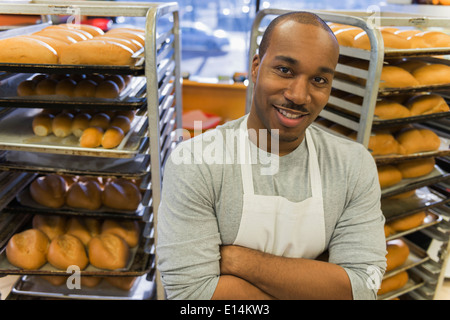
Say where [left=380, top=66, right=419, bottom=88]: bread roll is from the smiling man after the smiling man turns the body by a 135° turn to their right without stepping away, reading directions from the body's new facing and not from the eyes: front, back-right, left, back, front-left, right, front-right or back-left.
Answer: right

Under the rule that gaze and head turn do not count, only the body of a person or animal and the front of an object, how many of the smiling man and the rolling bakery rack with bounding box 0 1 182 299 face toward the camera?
2

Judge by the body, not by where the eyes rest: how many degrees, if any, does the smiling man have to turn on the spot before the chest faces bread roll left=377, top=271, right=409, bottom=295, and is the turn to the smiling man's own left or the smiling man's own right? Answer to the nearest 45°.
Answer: approximately 135° to the smiling man's own left

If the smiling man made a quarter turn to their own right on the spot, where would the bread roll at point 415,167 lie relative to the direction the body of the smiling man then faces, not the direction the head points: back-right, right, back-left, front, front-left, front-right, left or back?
back-right

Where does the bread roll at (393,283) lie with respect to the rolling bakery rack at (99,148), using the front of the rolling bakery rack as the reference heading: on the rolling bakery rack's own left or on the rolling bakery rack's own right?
on the rolling bakery rack's own left

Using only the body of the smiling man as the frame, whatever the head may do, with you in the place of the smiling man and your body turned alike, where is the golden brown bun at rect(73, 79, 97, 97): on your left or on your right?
on your right

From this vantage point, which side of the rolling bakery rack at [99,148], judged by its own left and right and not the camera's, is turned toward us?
front

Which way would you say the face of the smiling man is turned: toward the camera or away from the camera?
toward the camera

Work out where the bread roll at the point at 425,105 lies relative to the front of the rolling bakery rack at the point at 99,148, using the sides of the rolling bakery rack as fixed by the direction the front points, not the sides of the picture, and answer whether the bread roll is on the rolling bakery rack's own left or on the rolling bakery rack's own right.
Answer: on the rolling bakery rack's own left

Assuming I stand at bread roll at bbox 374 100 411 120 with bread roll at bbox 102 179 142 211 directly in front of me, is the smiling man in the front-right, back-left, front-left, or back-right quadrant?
front-left

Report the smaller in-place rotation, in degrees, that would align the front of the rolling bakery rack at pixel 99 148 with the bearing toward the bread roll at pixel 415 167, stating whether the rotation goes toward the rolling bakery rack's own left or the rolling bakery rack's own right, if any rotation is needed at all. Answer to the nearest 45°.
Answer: approximately 90° to the rolling bakery rack's own left
